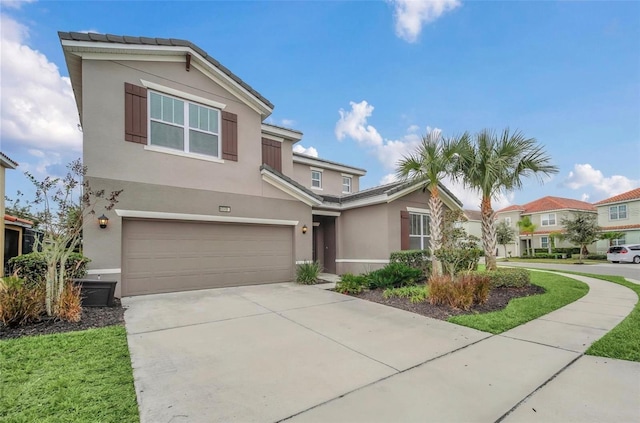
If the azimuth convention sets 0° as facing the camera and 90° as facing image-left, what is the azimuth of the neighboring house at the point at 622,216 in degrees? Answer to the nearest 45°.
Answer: approximately 45°

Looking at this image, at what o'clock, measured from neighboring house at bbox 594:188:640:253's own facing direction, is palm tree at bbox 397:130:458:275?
The palm tree is roughly at 11 o'clock from the neighboring house.

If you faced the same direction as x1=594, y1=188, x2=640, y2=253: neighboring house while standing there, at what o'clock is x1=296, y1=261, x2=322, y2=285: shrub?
The shrub is roughly at 11 o'clock from the neighboring house.

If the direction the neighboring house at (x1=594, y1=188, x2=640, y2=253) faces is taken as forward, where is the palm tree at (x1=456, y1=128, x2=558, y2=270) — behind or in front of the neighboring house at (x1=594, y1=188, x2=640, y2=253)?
in front

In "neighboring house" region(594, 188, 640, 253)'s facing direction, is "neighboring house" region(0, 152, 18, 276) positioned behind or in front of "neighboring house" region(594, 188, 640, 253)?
in front

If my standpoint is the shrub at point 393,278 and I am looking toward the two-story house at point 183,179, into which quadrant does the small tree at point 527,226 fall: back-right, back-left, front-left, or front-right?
back-right

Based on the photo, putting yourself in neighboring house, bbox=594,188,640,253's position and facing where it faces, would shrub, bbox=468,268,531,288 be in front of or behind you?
in front
